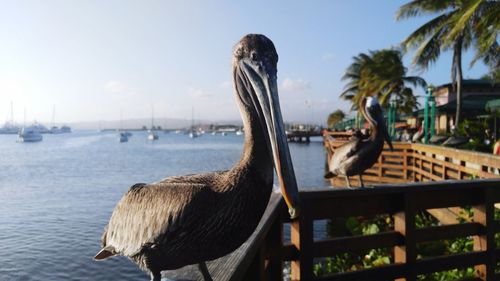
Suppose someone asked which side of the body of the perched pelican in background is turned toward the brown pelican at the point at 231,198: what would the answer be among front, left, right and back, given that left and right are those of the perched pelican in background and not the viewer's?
right

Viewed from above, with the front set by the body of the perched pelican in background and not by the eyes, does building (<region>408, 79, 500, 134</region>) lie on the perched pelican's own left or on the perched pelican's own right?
on the perched pelican's own left

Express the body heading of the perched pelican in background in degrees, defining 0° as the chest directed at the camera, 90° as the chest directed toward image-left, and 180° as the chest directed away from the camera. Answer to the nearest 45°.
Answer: approximately 270°

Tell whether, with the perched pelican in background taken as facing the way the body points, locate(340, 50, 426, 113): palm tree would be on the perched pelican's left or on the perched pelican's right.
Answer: on the perched pelican's left

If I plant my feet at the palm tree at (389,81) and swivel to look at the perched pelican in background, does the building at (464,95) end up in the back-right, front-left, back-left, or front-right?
back-left
